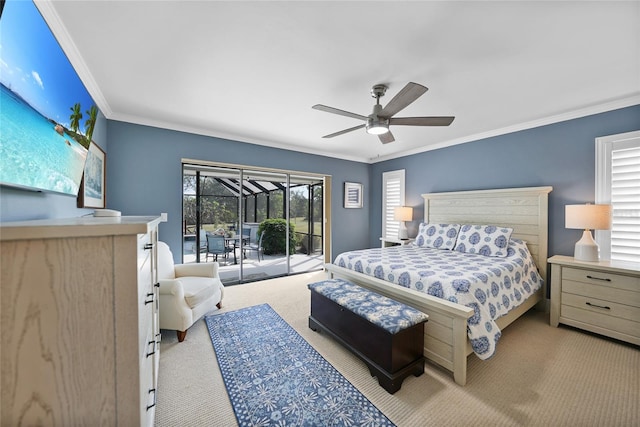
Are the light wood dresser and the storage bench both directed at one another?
yes

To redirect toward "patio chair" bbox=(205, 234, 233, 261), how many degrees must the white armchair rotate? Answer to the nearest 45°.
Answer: approximately 135° to its left

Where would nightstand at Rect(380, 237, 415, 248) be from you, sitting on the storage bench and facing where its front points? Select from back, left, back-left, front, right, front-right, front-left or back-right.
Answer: back-right

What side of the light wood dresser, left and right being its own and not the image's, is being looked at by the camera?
right

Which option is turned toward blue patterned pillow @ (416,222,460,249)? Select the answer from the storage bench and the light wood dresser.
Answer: the light wood dresser

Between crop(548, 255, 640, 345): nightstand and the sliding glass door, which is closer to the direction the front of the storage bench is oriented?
the sliding glass door

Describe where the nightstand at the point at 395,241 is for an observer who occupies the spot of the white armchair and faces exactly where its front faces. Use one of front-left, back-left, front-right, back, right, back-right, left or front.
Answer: front-left

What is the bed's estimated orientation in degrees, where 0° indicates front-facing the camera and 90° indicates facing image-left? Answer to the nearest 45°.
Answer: approximately 45°

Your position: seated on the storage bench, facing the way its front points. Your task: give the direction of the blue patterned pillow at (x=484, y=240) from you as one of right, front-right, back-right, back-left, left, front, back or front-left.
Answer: back

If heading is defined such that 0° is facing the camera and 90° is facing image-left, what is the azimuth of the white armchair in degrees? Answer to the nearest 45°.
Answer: approximately 315°

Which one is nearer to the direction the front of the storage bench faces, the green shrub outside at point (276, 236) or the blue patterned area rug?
the blue patterned area rug

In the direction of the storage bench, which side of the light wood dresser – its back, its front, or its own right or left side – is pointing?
front

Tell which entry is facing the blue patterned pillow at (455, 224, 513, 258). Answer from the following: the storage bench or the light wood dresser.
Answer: the light wood dresser
